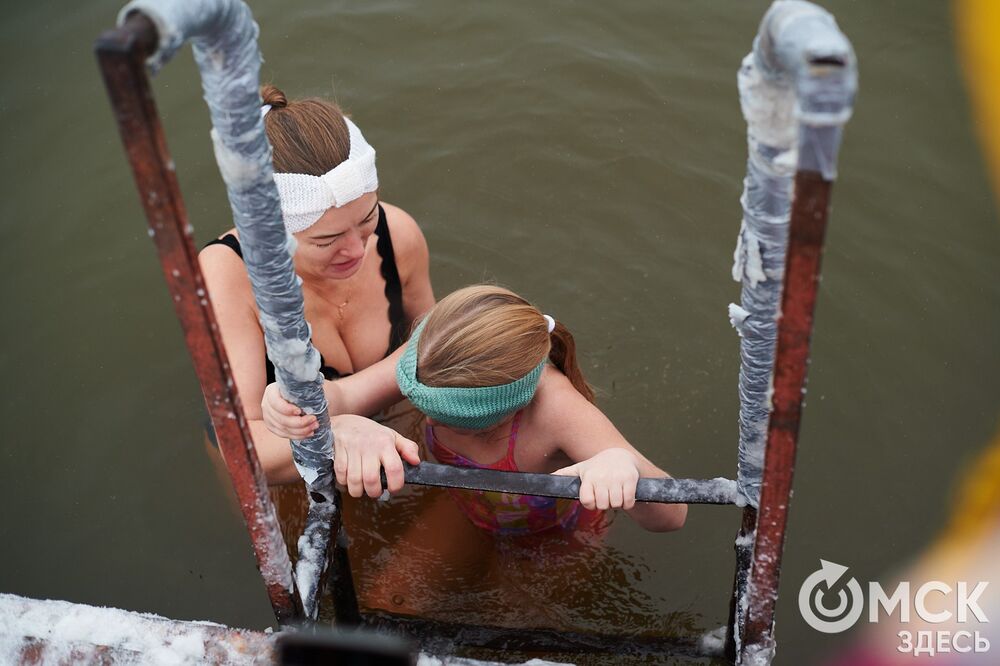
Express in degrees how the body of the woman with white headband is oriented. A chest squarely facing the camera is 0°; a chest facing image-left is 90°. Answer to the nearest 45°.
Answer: approximately 315°
